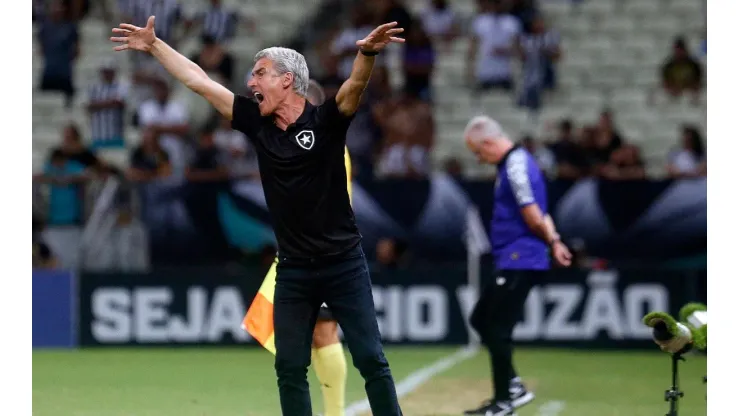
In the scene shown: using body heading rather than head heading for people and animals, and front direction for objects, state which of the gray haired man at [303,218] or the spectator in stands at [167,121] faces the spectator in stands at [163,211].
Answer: the spectator in stands at [167,121]

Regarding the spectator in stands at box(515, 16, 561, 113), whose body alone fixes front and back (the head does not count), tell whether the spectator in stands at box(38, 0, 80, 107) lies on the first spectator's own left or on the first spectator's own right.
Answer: on the first spectator's own right

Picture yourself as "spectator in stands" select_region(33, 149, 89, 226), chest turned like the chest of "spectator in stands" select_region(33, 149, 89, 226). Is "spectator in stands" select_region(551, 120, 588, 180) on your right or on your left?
on your left

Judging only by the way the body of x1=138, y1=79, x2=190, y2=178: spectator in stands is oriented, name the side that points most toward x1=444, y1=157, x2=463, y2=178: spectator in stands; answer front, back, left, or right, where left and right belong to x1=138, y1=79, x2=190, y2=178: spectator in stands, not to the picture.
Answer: left
